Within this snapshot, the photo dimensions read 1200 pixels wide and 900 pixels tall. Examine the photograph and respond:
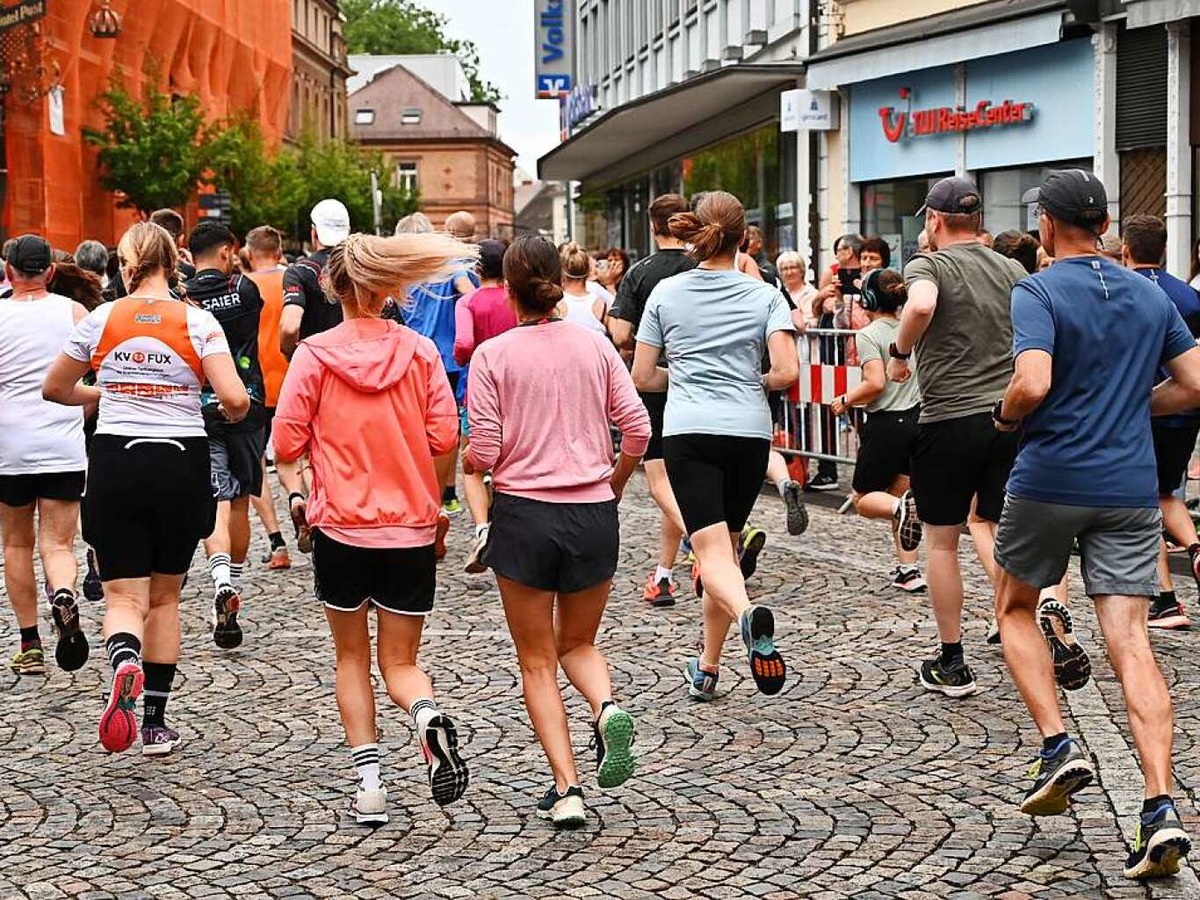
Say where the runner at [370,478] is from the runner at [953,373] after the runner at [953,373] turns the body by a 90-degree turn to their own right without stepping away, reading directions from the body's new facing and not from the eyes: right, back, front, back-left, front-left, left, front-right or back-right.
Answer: back

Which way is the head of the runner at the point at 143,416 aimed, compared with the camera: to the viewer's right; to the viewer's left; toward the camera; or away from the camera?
away from the camera

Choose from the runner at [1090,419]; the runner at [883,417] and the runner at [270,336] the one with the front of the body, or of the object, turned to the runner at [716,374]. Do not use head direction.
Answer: the runner at [1090,419]

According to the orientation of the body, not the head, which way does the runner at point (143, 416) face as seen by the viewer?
away from the camera

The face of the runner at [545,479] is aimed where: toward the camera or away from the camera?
away from the camera

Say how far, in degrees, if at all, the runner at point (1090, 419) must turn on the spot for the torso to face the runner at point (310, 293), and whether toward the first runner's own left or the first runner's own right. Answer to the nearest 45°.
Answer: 0° — they already face them

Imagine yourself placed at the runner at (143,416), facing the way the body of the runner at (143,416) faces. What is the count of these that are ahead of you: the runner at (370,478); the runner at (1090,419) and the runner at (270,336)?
1

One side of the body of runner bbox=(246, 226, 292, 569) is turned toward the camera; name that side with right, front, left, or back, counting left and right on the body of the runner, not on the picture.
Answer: back

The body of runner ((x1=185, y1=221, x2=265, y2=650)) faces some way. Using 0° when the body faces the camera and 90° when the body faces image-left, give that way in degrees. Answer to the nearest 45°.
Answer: approximately 180°

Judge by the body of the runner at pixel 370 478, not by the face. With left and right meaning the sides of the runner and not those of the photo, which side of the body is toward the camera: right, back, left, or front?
back

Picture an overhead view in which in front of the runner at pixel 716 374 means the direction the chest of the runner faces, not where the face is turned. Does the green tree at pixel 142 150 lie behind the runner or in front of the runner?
in front

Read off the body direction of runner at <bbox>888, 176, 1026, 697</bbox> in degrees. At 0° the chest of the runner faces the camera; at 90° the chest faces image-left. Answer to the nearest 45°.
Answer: approximately 135°

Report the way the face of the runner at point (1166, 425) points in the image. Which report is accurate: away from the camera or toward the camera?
away from the camera

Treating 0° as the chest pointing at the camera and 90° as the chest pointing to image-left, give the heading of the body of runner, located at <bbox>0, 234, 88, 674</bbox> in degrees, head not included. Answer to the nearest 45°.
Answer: approximately 180°
